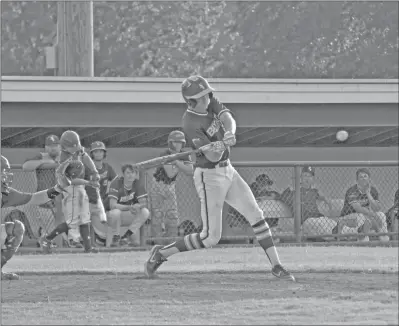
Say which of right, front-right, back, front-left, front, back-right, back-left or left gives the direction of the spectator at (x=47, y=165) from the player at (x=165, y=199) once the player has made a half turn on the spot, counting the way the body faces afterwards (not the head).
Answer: front-left

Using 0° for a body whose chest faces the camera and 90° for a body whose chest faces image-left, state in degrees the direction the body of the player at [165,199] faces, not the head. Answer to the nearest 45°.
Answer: approximately 315°

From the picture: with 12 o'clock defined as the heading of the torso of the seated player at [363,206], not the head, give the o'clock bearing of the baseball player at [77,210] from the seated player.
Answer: The baseball player is roughly at 2 o'clock from the seated player.

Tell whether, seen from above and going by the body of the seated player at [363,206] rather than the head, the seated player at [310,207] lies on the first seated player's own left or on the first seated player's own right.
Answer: on the first seated player's own right

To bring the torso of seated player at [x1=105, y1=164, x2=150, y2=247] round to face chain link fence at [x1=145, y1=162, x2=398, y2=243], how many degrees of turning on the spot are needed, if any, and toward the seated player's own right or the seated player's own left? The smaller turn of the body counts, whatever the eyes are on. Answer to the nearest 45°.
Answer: approximately 90° to the seated player's own left

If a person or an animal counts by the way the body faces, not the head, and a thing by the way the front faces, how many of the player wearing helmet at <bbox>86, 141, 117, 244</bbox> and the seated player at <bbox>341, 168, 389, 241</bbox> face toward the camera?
2
